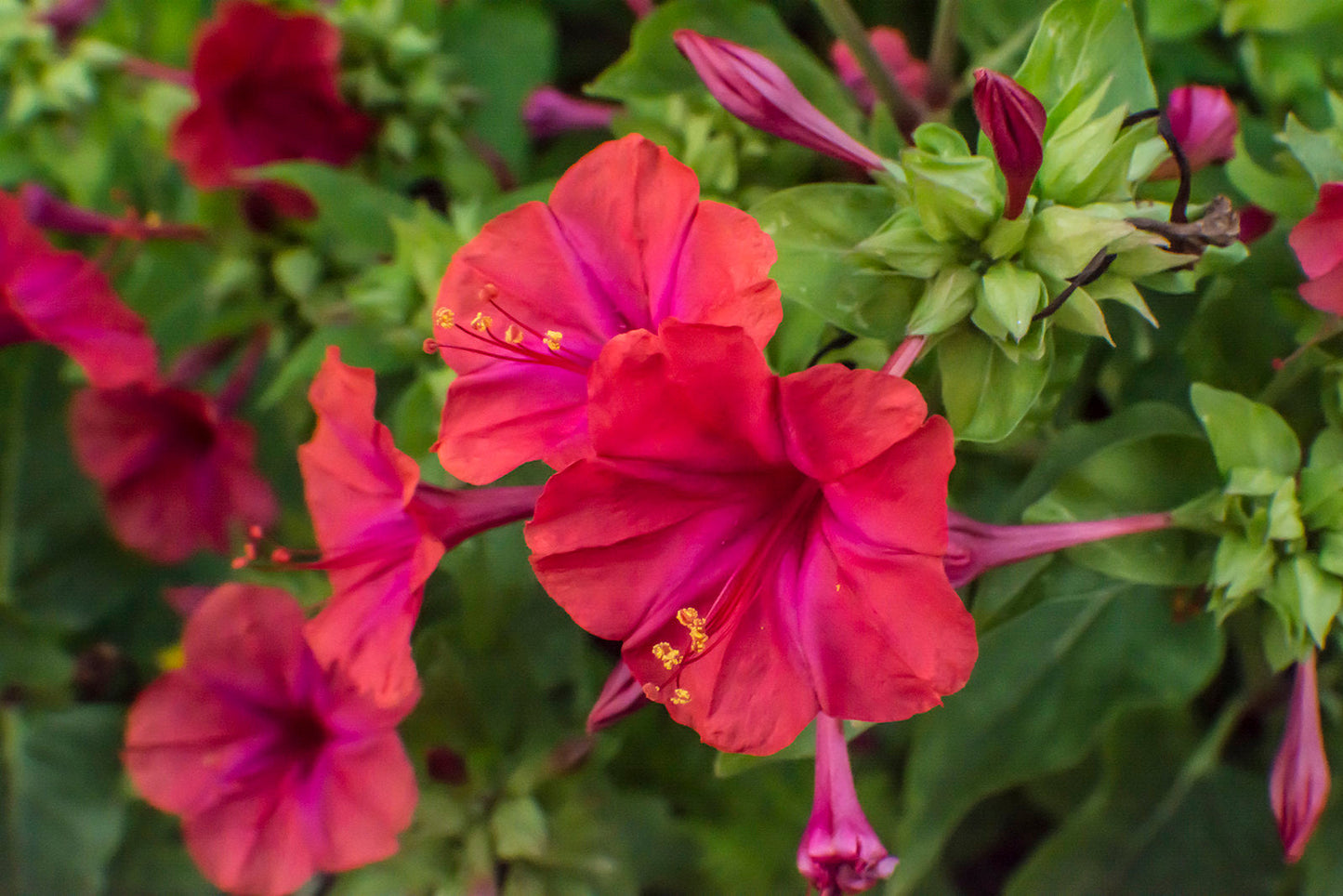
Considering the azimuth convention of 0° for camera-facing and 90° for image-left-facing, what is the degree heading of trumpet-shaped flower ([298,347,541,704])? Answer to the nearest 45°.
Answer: approximately 90°
